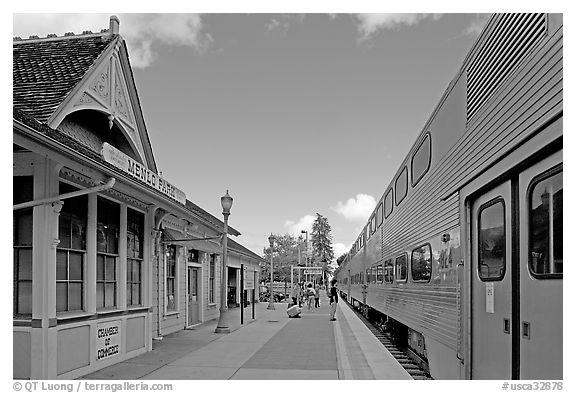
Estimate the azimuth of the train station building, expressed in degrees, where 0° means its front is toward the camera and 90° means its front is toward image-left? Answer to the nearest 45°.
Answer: approximately 315°

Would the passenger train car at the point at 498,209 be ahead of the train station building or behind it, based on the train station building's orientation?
ahead

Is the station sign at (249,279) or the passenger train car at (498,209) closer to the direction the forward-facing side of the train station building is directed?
the passenger train car

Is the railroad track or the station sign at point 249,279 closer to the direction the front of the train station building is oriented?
the railroad track
